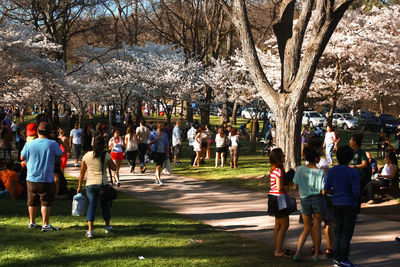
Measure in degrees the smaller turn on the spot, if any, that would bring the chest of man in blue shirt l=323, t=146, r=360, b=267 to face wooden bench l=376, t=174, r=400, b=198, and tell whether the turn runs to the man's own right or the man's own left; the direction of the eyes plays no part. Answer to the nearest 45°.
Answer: approximately 45° to the man's own right

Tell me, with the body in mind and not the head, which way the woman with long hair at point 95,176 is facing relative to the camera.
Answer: away from the camera

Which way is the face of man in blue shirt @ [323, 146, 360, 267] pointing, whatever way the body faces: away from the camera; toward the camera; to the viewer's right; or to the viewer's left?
away from the camera

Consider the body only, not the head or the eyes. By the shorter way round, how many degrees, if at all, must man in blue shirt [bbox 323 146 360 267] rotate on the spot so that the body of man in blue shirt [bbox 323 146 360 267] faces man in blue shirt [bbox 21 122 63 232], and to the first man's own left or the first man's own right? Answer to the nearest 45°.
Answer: approximately 45° to the first man's own left

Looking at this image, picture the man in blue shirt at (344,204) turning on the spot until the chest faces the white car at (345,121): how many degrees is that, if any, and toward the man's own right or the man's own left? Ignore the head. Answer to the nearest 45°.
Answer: approximately 45° to the man's own right

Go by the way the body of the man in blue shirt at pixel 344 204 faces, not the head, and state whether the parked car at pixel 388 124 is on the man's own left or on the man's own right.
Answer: on the man's own right

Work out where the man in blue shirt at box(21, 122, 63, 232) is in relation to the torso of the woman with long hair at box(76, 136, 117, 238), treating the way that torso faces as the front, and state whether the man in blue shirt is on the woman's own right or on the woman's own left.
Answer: on the woman's own left

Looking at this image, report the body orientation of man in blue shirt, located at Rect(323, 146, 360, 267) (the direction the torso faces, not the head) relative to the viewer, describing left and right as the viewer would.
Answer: facing away from the viewer and to the left of the viewer
